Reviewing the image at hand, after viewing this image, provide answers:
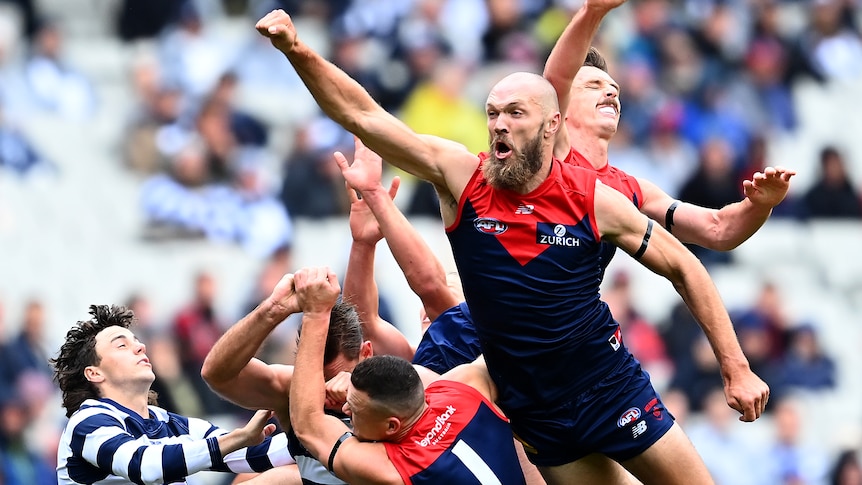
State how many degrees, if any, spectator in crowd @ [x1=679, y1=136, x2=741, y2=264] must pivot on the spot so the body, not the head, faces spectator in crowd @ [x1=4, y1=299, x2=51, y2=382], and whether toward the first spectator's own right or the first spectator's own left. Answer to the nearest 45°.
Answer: approximately 45° to the first spectator's own right

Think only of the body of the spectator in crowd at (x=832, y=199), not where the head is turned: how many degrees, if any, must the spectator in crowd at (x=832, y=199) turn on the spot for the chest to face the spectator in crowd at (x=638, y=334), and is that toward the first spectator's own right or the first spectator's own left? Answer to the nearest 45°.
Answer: approximately 45° to the first spectator's own right

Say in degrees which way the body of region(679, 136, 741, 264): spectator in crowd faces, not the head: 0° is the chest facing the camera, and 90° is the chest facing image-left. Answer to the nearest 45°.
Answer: approximately 0°

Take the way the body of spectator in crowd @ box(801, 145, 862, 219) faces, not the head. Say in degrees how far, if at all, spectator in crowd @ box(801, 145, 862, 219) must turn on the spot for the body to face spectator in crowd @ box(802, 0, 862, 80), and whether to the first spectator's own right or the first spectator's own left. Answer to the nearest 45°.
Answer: approximately 135° to the first spectator's own left

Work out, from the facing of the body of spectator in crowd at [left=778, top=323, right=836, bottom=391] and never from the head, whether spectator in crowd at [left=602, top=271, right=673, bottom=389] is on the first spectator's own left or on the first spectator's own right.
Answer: on the first spectator's own right

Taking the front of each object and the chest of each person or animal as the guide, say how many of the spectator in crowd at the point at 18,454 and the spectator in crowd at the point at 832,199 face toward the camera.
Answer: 2

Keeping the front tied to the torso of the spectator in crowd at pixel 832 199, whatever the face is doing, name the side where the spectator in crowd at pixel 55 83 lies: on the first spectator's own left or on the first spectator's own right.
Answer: on the first spectator's own right
